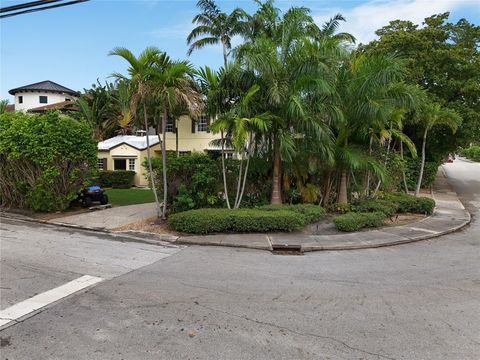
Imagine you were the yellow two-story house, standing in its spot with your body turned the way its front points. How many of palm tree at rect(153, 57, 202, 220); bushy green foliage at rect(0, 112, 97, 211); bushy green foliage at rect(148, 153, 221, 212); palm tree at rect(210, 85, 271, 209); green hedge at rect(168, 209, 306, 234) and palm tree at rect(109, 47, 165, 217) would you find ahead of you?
6

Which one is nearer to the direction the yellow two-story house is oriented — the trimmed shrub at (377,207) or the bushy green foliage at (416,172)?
the trimmed shrub

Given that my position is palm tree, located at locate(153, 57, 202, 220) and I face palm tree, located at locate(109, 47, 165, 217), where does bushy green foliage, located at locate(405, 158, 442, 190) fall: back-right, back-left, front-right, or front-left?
back-right

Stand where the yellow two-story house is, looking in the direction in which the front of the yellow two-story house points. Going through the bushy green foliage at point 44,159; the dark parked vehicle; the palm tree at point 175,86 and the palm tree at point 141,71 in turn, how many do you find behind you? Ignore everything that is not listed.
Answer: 0

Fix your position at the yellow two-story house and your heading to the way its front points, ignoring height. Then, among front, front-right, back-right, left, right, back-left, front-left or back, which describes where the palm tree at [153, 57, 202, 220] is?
front

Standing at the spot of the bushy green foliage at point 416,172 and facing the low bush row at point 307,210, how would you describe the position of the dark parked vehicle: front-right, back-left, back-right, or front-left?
front-right

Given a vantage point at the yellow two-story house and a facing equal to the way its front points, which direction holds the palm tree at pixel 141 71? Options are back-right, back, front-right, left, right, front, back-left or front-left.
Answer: front

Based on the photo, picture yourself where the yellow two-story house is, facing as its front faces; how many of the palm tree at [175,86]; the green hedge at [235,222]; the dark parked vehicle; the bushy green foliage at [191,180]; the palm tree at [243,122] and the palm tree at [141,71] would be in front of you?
6

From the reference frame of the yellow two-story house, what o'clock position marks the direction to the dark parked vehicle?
The dark parked vehicle is roughly at 12 o'clock from the yellow two-story house.

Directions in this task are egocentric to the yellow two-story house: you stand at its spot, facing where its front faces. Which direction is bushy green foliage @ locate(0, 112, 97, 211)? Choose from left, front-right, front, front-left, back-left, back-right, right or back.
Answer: front

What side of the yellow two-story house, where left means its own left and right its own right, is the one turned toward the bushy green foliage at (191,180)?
front

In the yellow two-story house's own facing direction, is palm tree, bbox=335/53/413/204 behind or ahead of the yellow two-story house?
ahead

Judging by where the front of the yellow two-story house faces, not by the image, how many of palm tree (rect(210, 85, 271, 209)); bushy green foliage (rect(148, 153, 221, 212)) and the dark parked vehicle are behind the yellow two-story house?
0

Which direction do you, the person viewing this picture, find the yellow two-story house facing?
facing the viewer
